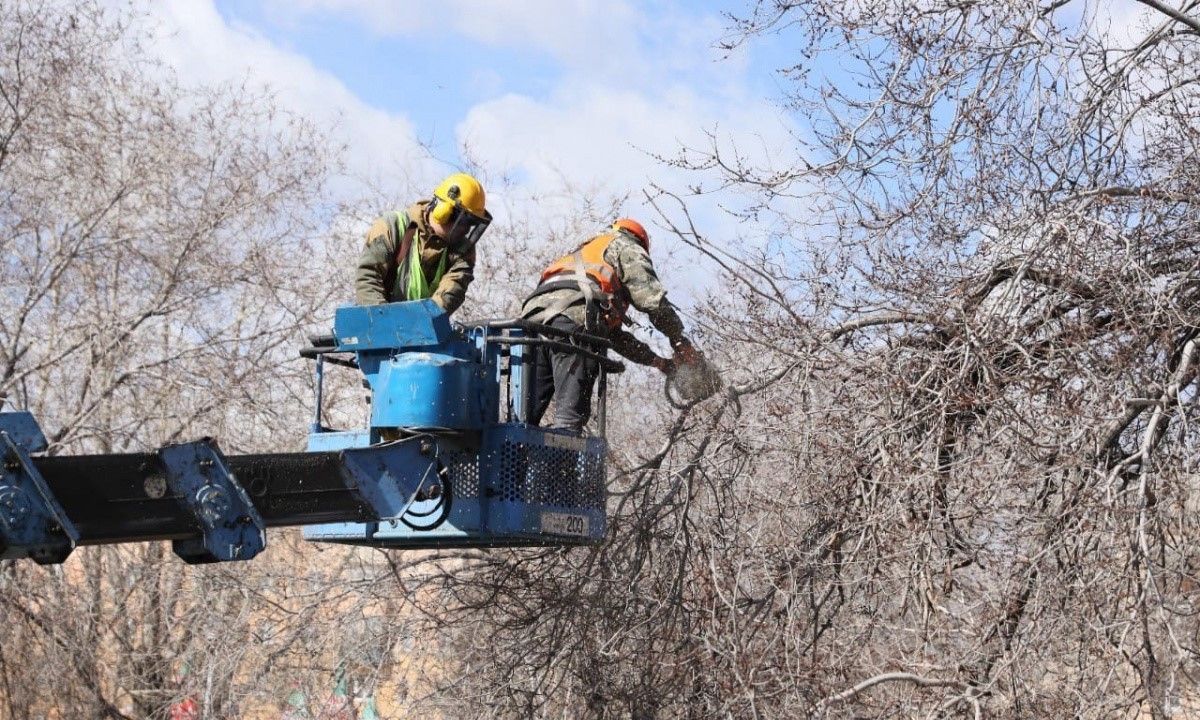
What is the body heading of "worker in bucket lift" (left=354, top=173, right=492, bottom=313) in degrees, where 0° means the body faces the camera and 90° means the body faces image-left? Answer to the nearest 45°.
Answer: approximately 315°

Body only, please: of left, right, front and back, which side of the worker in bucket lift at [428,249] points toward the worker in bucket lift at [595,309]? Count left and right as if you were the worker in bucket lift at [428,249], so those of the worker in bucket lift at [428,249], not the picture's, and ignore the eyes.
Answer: left

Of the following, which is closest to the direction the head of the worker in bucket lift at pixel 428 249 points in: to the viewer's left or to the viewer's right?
to the viewer's right
